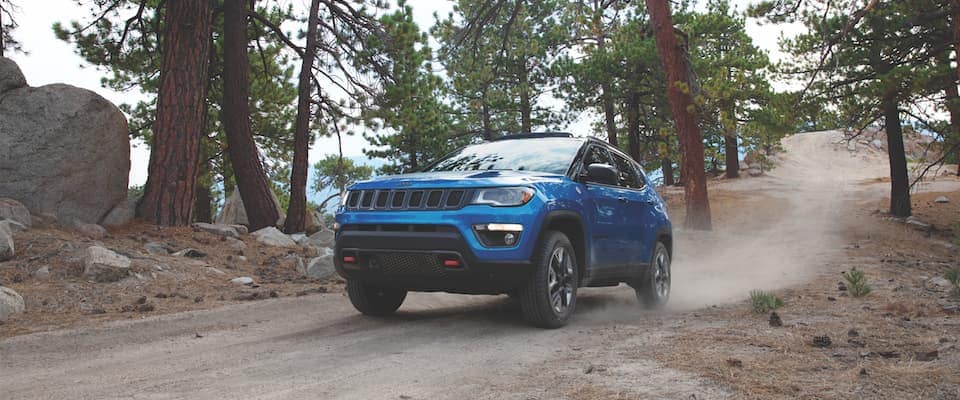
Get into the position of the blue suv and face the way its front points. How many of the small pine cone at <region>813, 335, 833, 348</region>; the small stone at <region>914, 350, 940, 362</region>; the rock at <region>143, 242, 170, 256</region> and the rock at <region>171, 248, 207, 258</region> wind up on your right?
2

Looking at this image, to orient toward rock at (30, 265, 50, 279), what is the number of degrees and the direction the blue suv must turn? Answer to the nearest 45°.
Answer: approximately 45° to its right

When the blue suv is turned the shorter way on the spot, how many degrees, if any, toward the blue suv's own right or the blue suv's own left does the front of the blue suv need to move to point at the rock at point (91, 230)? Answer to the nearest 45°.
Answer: approximately 90° to the blue suv's own right

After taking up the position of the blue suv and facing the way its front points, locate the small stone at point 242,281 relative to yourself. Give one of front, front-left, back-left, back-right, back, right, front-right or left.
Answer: right

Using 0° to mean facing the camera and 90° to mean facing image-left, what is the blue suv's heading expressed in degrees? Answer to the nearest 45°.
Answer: approximately 45°

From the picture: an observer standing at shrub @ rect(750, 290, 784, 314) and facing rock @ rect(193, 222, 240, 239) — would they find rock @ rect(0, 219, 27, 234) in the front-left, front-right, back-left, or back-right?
front-left

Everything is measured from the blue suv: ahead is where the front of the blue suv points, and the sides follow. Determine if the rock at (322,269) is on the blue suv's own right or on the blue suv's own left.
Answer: on the blue suv's own right

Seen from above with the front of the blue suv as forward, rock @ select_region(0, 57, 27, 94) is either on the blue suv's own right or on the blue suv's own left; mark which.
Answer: on the blue suv's own right

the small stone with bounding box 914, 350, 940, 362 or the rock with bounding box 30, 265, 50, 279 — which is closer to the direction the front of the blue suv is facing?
the rock

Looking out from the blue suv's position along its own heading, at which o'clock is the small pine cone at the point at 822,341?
The small pine cone is roughly at 8 o'clock from the blue suv.

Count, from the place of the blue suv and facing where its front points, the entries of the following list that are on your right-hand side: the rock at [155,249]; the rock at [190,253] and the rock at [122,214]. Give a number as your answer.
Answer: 3

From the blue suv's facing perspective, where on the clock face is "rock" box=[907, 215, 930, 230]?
The rock is roughly at 6 o'clock from the blue suv.

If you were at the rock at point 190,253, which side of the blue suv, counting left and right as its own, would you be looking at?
right

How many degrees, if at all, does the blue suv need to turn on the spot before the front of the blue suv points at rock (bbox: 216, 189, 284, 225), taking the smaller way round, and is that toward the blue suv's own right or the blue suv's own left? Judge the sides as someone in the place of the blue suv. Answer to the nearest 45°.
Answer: approximately 90° to the blue suv's own right

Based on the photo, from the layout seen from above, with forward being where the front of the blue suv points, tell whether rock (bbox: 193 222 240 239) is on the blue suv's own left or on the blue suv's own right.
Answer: on the blue suv's own right

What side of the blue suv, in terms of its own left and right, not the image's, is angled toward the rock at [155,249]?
right

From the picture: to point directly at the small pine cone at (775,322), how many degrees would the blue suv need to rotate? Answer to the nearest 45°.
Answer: approximately 135° to its left

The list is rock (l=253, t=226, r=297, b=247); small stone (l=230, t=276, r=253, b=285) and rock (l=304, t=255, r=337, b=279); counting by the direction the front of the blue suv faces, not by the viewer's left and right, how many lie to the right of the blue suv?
3
